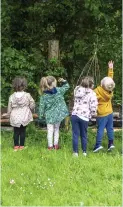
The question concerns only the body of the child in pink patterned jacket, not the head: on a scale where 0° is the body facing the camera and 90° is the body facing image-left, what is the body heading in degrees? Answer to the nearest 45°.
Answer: approximately 180°
